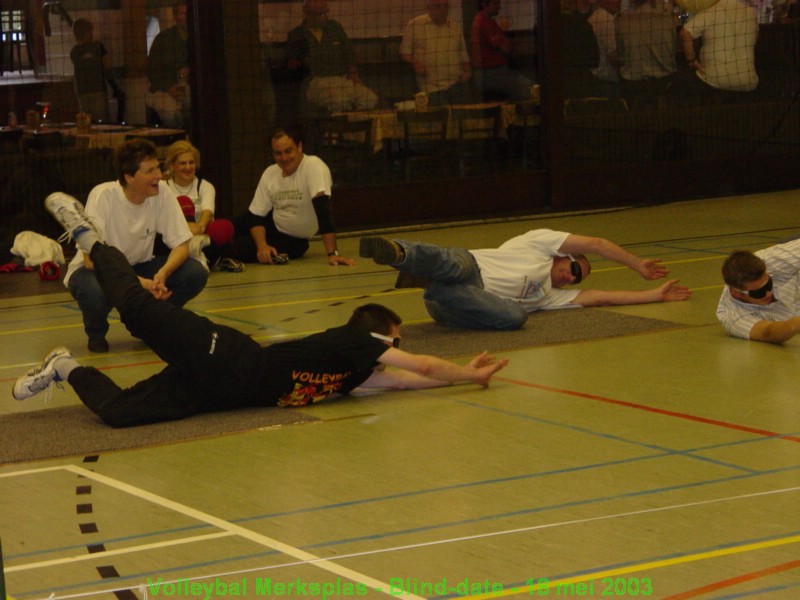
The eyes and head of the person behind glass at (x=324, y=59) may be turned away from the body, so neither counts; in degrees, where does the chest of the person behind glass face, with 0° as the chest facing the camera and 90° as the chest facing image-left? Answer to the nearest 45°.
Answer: approximately 315°

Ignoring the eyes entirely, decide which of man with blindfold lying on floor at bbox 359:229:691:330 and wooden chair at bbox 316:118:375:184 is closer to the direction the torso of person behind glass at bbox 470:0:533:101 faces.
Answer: the man with blindfold lying on floor

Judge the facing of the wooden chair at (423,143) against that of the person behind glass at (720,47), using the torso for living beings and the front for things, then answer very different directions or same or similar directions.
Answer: same or similar directions

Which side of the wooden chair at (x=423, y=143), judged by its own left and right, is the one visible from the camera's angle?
back

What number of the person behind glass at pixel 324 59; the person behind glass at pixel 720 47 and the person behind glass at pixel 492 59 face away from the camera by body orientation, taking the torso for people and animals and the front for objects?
1

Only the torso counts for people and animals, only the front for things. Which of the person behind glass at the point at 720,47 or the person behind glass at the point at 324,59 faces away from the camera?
the person behind glass at the point at 720,47

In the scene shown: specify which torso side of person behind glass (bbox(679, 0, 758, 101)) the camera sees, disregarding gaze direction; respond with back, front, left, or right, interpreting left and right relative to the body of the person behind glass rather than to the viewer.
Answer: back

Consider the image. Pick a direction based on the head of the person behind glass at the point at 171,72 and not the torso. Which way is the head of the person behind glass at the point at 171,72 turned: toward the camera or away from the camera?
toward the camera

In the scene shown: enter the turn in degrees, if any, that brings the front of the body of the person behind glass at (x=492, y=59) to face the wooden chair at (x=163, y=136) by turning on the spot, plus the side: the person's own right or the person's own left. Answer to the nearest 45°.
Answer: approximately 135° to the person's own right

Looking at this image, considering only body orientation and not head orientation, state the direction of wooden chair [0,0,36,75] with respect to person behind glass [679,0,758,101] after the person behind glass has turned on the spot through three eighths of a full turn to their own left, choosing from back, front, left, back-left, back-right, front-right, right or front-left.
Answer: front

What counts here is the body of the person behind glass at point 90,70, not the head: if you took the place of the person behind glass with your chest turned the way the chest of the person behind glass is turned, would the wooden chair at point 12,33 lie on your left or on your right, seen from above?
on your right

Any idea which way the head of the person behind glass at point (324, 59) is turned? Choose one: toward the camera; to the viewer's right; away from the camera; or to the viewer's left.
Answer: toward the camera

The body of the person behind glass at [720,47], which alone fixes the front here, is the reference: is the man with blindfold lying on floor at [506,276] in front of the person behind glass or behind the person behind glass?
behind

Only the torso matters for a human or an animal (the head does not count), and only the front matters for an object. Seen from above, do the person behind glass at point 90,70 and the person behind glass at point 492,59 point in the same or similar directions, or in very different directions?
same or similar directions
